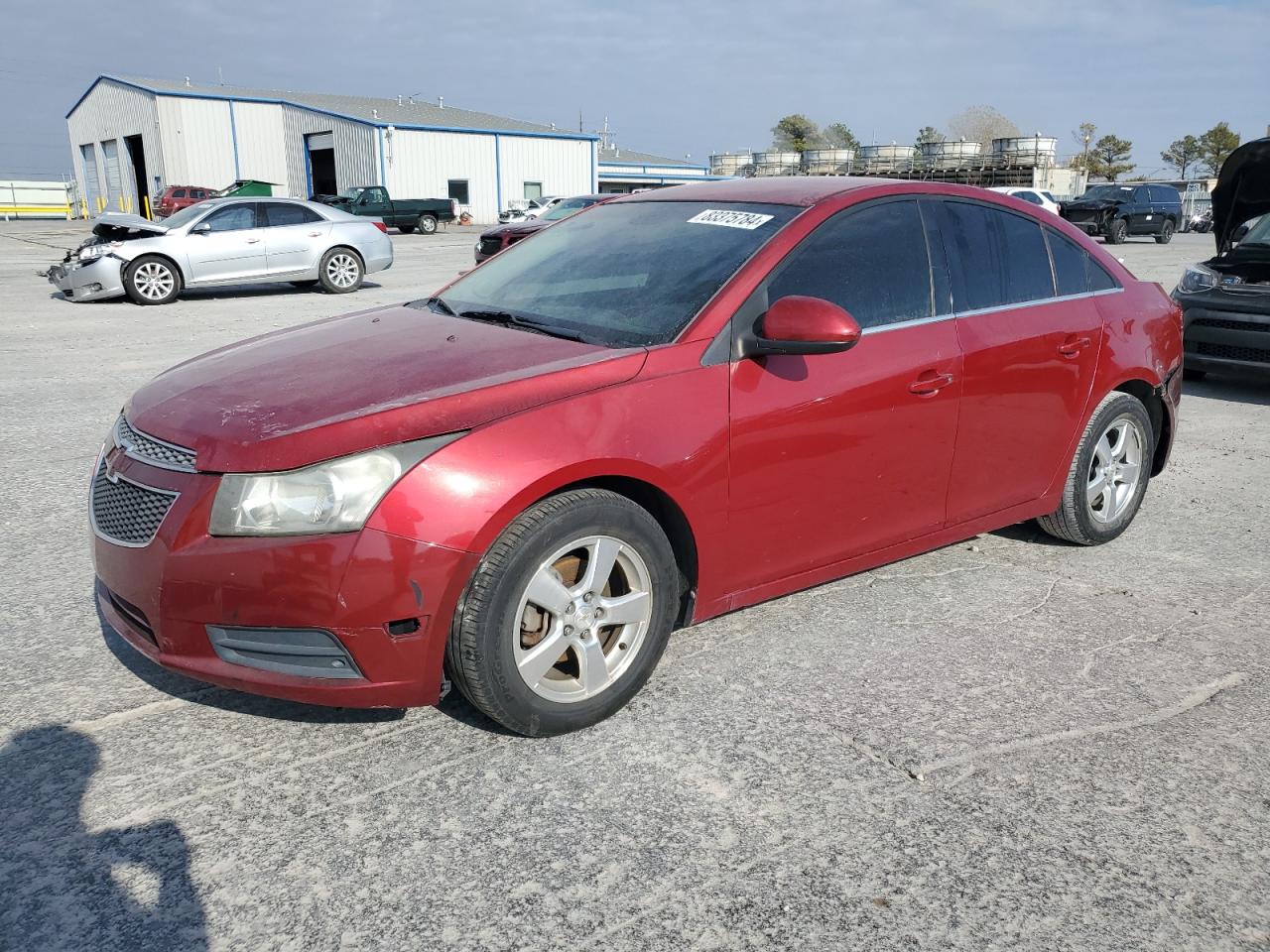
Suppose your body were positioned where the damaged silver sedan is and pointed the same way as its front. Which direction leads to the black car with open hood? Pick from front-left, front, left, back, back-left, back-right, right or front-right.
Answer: back-left

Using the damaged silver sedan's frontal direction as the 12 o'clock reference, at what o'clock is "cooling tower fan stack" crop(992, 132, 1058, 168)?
The cooling tower fan stack is roughly at 5 o'clock from the damaged silver sedan.

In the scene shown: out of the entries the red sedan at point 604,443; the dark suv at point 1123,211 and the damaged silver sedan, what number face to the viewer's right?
0

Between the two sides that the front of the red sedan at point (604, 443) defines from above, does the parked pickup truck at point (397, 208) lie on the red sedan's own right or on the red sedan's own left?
on the red sedan's own right

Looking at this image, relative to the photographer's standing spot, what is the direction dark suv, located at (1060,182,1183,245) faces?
facing the viewer and to the left of the viewer

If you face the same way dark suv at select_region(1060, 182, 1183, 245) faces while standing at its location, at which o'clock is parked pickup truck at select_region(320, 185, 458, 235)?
The parked pickup truck is roughly at 1 o'clock from the dark suv.

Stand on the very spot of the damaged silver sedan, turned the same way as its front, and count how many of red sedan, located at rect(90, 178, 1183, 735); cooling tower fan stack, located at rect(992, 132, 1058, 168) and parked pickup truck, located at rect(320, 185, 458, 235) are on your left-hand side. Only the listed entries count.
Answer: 1

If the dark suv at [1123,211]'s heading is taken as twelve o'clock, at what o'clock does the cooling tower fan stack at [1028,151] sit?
The cooling tower fan stack is roughly at 4 o'clock from the dark suv.

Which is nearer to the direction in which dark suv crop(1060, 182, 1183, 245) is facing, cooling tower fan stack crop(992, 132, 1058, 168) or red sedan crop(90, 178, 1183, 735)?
the red sedan

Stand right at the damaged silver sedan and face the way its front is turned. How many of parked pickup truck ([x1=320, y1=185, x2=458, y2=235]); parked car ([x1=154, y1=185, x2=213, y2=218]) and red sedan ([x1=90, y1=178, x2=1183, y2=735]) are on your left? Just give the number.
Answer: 1

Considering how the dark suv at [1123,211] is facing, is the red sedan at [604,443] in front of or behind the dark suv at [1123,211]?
in front

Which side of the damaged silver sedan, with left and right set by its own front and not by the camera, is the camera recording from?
left

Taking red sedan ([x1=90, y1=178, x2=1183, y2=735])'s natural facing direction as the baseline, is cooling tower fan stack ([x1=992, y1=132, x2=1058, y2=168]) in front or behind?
behind

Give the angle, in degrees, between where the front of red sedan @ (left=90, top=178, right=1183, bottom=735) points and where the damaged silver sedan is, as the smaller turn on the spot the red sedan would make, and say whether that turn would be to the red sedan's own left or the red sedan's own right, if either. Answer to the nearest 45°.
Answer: approximately 90° to the red sedan's own right
